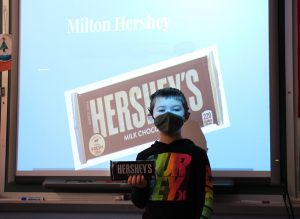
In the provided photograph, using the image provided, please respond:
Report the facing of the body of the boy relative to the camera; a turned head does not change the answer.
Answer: toward the camera
